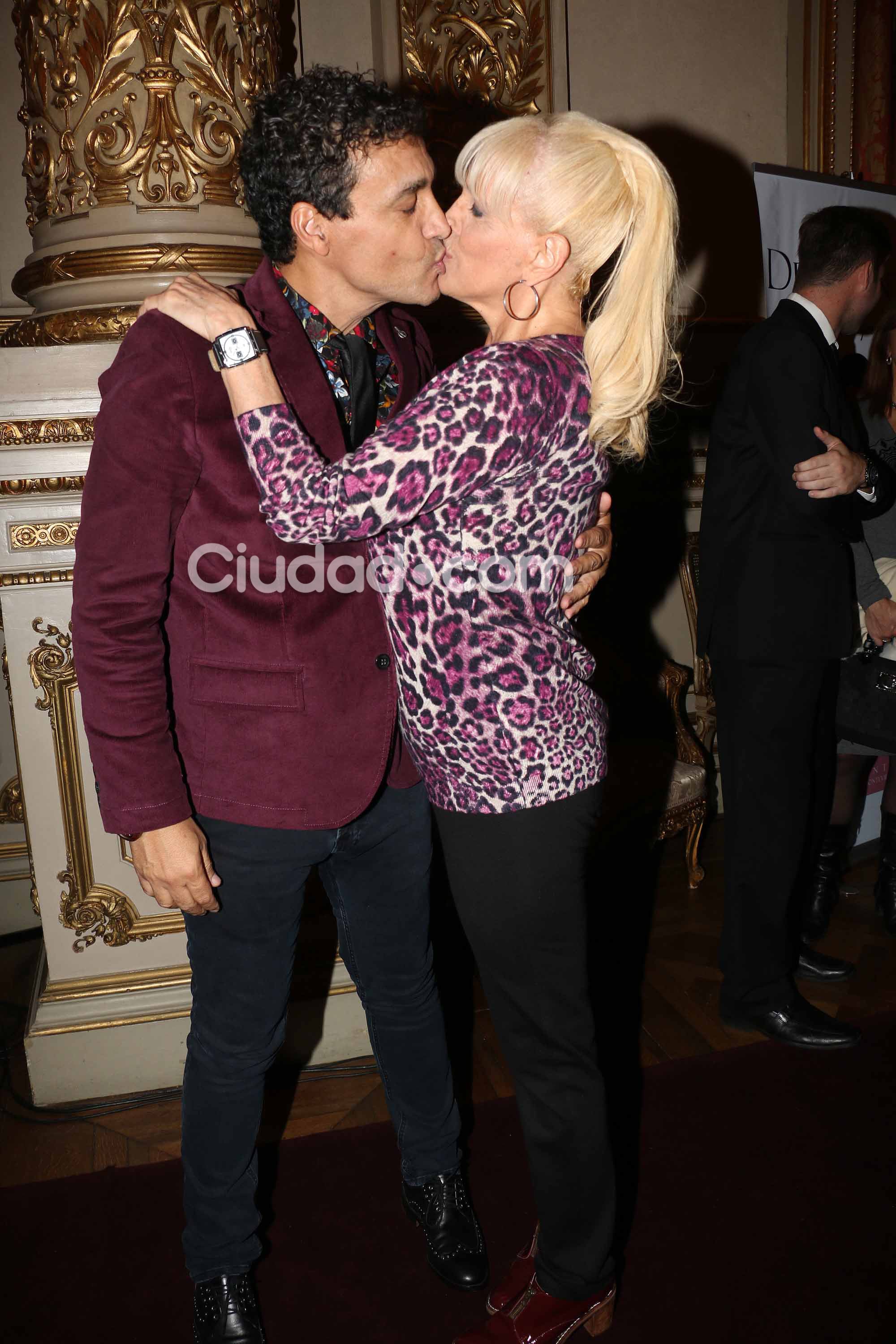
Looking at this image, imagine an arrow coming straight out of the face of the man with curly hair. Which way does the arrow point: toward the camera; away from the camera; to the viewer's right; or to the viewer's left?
to the viewer's right

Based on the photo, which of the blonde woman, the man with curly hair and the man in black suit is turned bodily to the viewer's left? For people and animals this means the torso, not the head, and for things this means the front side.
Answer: the blonde woman

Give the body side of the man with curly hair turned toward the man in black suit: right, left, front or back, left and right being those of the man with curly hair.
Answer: left

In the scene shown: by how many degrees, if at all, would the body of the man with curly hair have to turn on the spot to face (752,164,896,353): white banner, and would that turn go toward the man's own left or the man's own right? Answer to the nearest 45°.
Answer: approximately 90° to the man's own left

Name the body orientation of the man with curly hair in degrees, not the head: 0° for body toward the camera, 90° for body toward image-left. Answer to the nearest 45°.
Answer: approximately 315°

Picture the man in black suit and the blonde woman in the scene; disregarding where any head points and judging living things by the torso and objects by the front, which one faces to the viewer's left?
the blonde woman

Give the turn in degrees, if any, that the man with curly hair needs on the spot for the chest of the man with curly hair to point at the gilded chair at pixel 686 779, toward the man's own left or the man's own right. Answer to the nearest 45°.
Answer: approximately 90° to the man's own left

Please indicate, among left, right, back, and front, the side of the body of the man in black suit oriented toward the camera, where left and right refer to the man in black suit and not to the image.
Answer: right

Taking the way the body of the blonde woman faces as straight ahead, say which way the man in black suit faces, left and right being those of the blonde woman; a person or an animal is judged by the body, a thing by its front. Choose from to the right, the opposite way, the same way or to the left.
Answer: the opposite way

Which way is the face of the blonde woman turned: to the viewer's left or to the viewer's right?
to the viewer's left

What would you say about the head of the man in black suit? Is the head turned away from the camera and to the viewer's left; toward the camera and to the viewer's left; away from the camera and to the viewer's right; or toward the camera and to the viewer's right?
away from the camera and to the viewer's right

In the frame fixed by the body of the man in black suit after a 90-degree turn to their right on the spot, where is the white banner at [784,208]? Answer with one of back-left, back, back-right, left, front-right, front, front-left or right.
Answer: back
